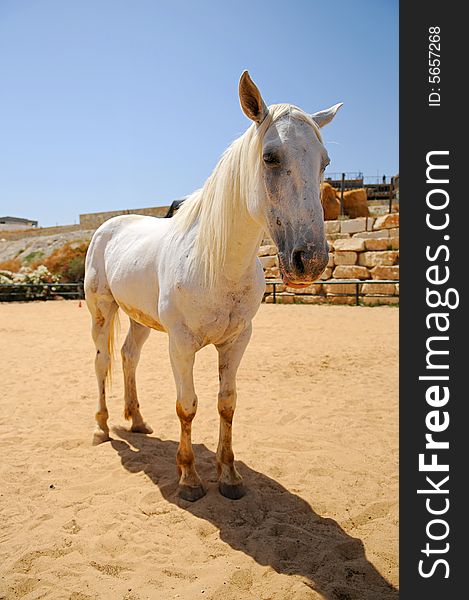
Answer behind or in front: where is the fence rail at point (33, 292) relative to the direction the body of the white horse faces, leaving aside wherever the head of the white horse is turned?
behind

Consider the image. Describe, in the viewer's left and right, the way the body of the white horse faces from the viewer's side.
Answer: facing the viewer and to the right of the viewer
